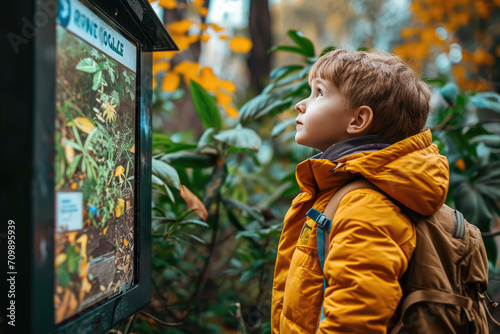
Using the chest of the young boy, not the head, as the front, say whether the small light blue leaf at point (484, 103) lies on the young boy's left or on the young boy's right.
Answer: on the young boy's right

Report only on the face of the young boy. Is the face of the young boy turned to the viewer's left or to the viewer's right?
to the viewer's left

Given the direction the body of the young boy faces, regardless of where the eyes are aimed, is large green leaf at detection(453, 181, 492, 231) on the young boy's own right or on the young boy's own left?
on the young boy's own right

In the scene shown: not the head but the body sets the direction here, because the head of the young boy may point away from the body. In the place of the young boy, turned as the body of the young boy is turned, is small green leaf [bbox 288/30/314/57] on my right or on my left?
on my right

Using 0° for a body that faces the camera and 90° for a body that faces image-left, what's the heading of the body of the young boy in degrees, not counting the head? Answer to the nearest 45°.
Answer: approximately 90°

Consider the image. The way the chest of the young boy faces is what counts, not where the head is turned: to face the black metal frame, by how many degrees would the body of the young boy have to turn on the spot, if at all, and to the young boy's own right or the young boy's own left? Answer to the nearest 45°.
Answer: approximately 45° to the young boy's own left
